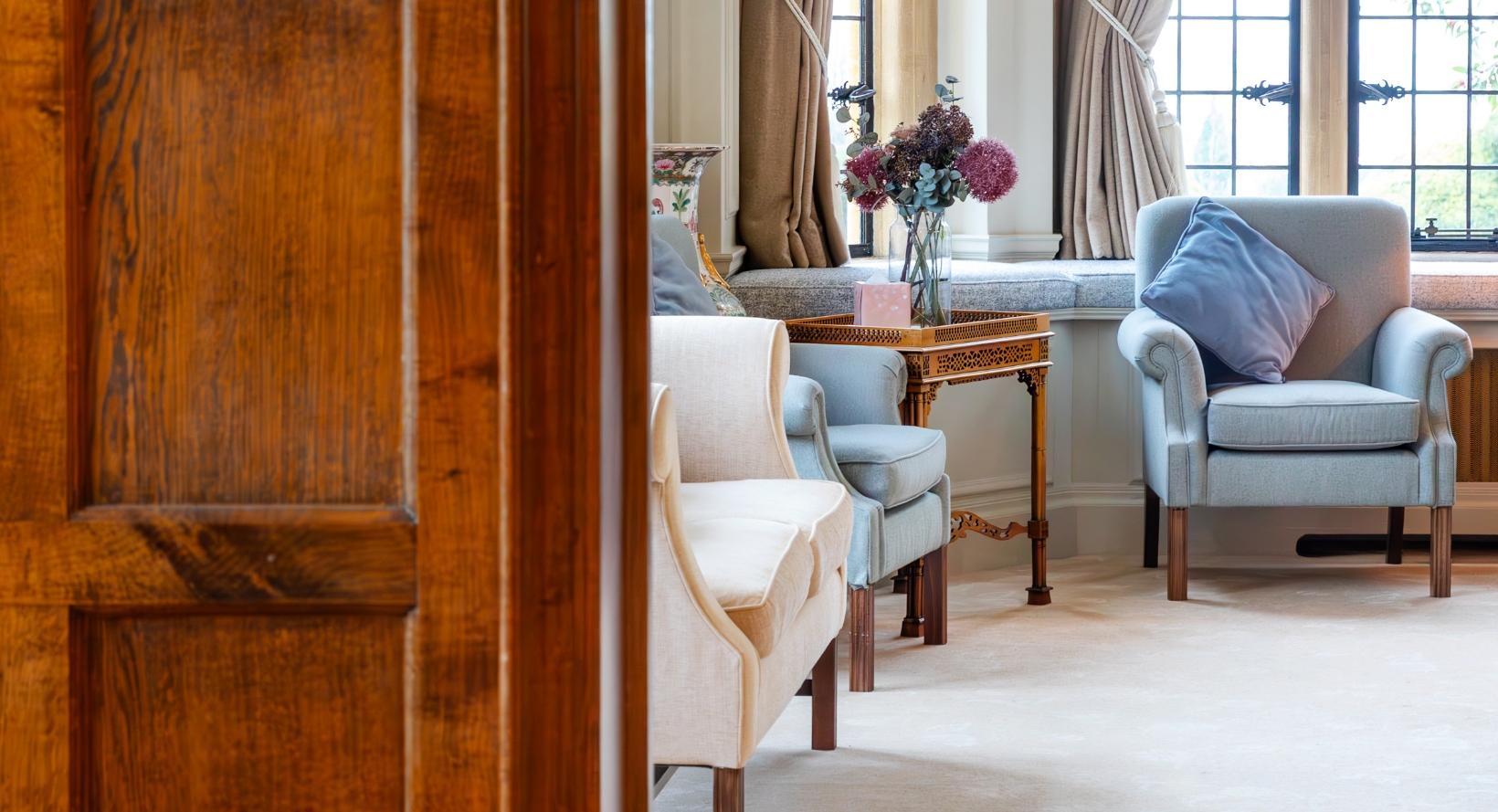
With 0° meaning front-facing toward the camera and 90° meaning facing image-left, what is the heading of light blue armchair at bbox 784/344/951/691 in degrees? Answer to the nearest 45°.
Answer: approximately 315°

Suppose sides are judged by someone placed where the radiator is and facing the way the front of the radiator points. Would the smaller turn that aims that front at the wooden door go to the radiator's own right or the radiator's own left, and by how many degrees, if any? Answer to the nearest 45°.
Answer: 0° — it already faces it

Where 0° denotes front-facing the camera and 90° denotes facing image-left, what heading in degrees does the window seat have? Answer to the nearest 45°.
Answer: approximately 0°

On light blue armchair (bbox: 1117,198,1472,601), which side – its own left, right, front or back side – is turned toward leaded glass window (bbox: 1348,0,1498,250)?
back

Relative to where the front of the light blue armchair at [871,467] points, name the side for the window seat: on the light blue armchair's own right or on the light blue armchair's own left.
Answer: on the light blue armchair's own left
